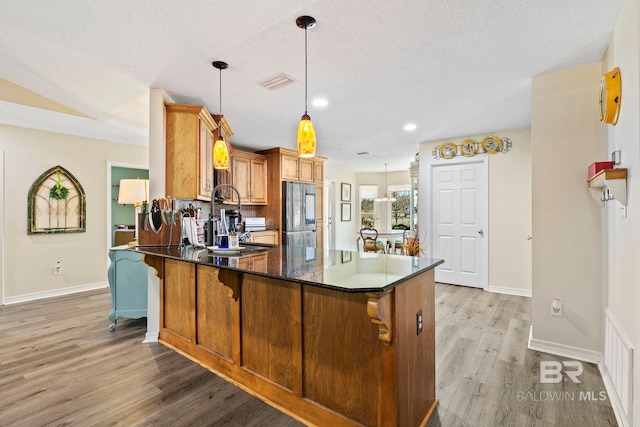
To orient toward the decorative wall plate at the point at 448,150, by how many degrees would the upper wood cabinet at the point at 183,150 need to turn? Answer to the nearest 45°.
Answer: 0° — it already faces it

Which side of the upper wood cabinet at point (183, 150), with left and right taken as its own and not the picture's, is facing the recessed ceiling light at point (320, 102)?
front

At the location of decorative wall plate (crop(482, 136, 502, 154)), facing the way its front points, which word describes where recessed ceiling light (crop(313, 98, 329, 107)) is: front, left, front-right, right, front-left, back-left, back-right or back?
front-right

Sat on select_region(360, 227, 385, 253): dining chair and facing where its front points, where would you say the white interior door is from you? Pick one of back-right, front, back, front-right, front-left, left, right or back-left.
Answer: right

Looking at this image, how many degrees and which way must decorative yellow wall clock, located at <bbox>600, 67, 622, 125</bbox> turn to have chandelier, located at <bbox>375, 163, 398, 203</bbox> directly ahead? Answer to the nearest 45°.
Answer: approximately 45° to its right

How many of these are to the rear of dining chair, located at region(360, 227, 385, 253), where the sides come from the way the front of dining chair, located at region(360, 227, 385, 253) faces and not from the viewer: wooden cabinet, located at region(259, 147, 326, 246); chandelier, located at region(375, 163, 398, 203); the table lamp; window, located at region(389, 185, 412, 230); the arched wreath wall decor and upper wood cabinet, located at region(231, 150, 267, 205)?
4

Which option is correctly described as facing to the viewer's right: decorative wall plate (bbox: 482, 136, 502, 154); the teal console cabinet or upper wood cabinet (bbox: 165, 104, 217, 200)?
the upper wood cabinet

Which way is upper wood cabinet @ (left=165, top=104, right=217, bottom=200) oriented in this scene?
to the viewer's right
